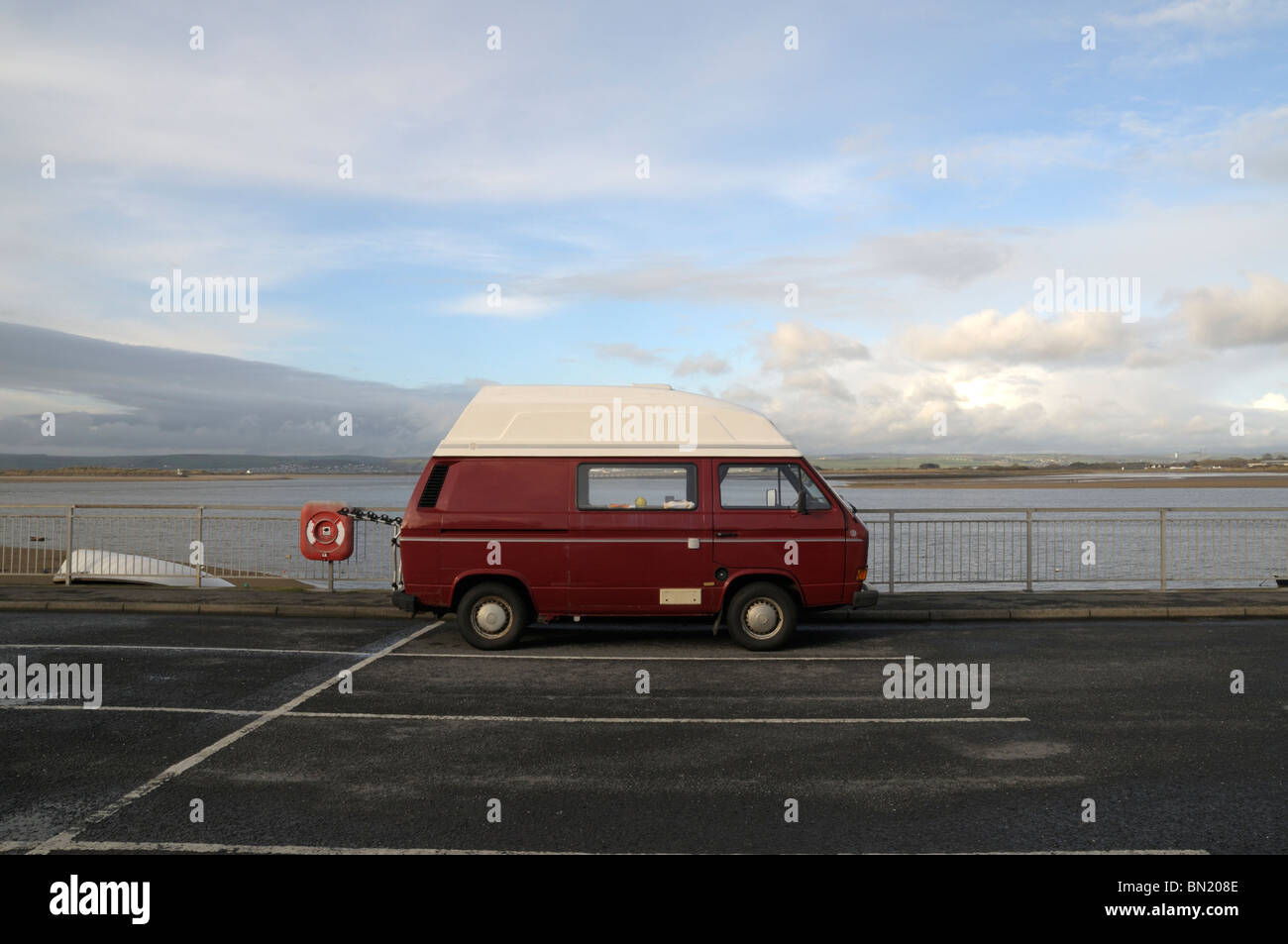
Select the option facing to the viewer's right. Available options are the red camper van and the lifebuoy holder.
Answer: the red camper van

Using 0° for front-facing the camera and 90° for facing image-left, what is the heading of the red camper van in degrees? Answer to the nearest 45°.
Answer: approximately 270°

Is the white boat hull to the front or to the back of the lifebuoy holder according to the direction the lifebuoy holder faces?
to the back

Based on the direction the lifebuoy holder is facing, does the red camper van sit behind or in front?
in front

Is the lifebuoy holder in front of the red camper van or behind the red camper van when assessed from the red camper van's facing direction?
behind

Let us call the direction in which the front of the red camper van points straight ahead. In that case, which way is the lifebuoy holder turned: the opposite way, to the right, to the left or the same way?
to the right

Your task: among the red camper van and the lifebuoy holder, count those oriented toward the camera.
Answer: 1

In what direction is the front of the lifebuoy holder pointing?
toward the camera
